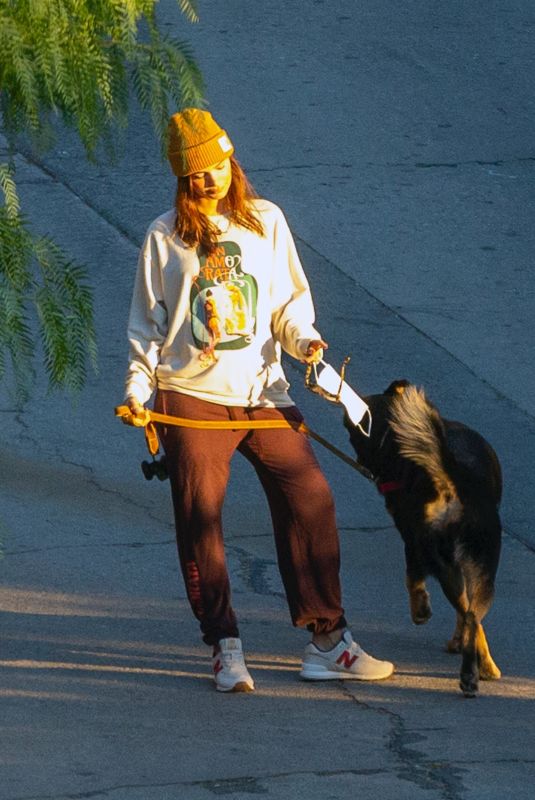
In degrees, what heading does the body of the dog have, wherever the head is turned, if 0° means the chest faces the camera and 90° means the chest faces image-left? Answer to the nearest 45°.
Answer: approximately 135°

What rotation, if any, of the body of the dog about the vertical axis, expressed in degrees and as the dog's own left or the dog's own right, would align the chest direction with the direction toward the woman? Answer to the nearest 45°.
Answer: approximately 45° to the dog's own left
